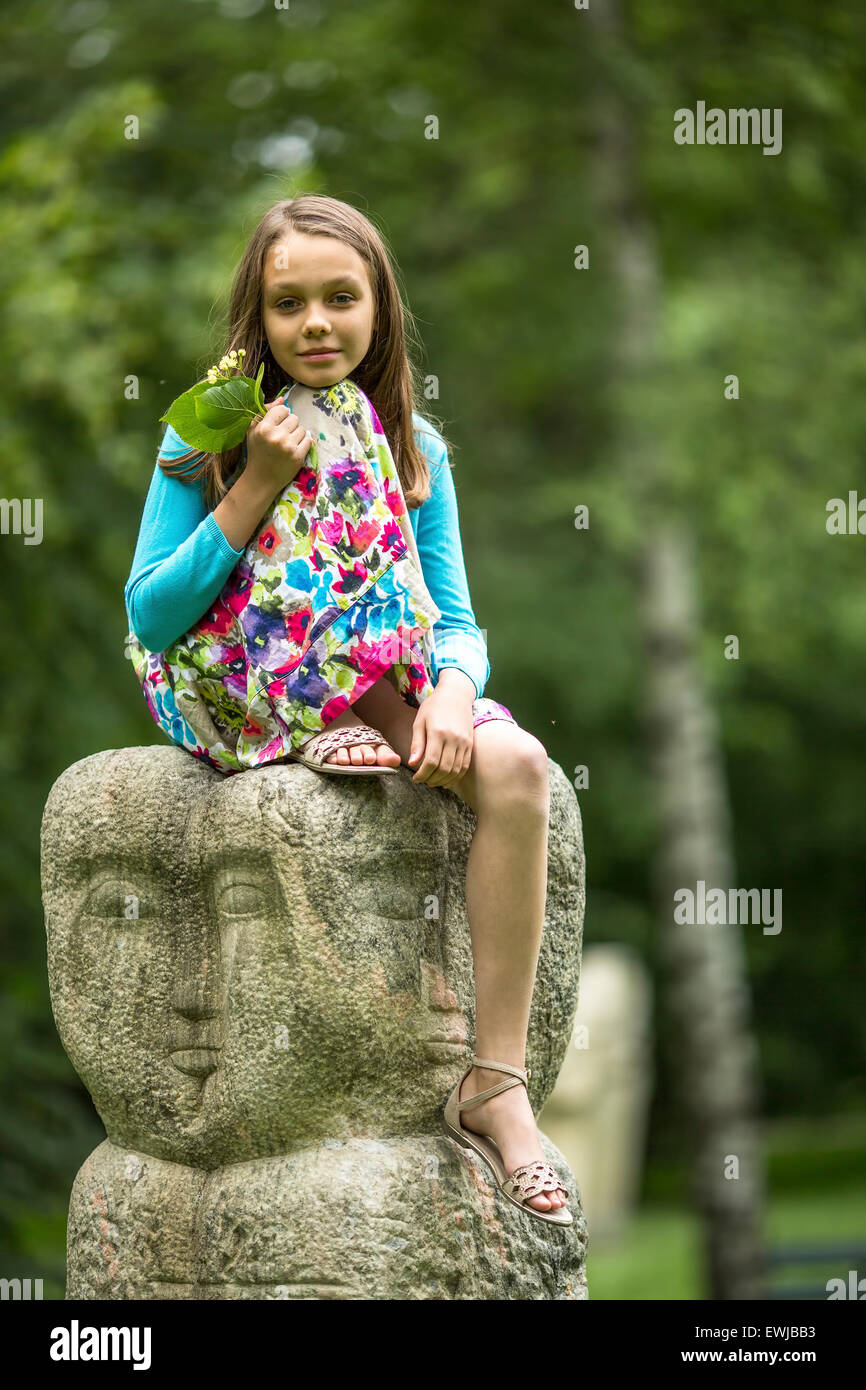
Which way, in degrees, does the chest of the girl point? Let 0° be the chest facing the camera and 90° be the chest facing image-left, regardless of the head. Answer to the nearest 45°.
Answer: approximately 315°

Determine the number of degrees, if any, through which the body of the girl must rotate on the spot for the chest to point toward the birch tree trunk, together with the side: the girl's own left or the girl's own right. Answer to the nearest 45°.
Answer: approximately 135° to the girl's own left
